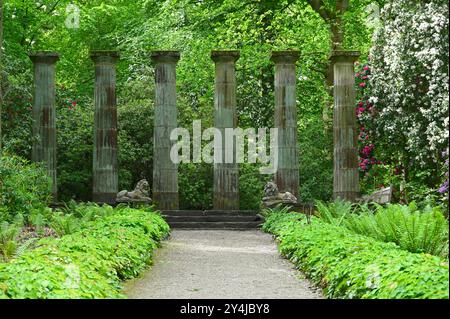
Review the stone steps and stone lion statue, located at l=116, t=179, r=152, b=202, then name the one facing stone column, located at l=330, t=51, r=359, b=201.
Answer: the stone lion statue

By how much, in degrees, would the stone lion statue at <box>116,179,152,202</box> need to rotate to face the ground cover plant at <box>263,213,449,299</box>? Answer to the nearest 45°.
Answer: approximately 90° to its right

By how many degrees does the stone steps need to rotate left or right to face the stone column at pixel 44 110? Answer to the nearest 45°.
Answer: approximately 90° to its right

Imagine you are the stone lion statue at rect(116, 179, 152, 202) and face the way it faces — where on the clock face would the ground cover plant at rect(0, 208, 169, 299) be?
The ground cover plant is roughly at 3 o'clock from the stone lion statue.

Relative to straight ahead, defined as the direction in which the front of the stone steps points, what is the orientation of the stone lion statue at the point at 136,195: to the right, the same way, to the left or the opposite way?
to the left

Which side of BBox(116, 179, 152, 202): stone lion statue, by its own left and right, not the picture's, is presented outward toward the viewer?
right

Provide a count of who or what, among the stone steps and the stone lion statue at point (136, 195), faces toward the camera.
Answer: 1

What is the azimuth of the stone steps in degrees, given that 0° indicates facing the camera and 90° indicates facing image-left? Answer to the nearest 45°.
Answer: approximately 0°

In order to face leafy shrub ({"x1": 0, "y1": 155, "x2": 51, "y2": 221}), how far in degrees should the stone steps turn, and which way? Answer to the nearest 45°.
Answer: approximately 45° to its right

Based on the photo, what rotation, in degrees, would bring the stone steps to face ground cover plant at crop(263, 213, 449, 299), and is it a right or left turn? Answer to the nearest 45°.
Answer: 0° — it already faces it

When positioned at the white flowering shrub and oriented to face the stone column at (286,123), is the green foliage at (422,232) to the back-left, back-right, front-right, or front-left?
back-left

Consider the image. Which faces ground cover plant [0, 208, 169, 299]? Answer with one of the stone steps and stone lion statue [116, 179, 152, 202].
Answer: the stone steps
